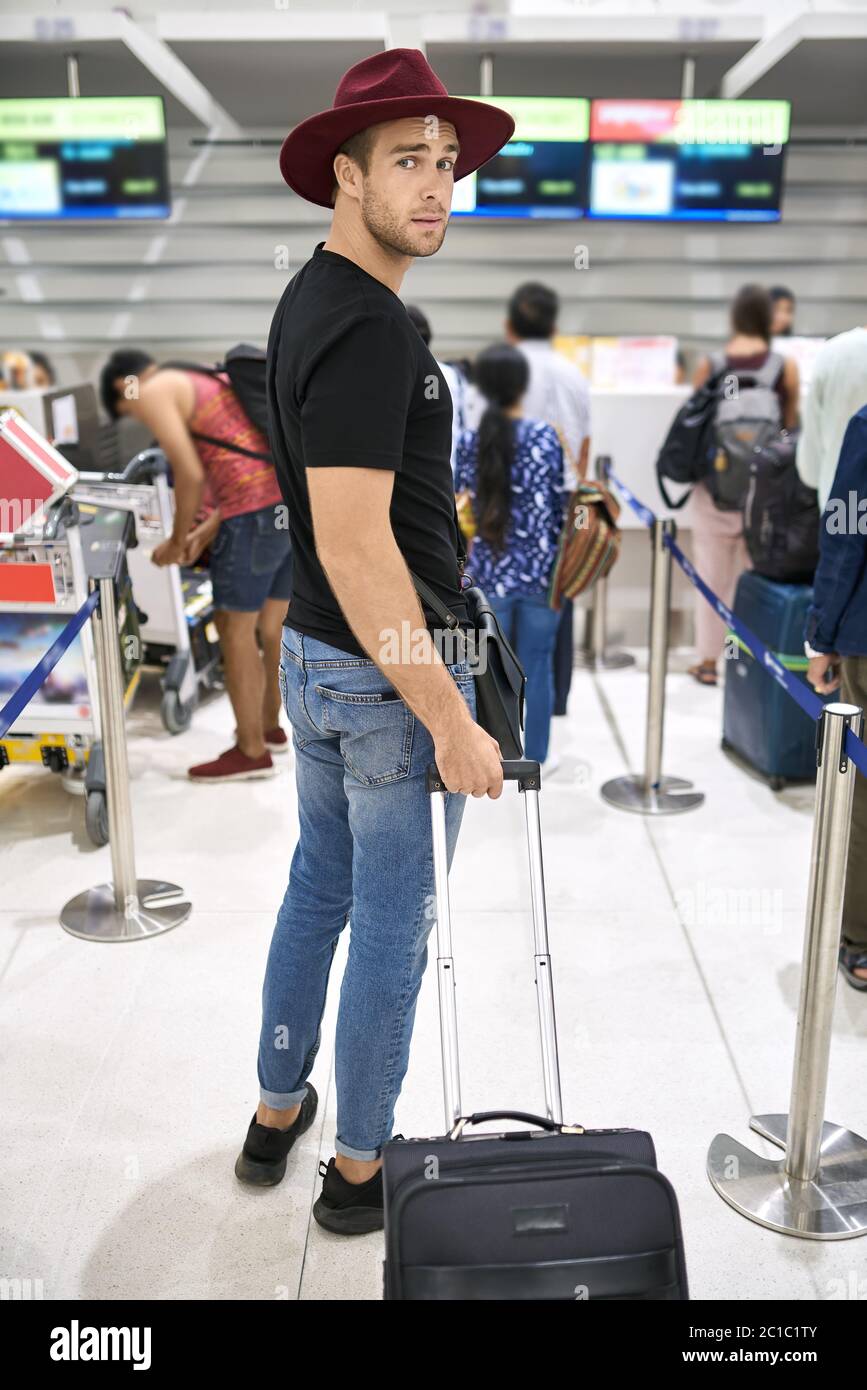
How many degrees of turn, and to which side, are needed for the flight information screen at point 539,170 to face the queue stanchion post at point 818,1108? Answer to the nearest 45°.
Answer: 0° — it already faces it

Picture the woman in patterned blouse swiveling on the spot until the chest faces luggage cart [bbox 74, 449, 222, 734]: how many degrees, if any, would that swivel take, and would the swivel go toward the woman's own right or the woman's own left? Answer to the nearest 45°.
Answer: approximately 45° to the woman's own left

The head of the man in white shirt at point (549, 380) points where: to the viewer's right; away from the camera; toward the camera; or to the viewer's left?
away from the camera

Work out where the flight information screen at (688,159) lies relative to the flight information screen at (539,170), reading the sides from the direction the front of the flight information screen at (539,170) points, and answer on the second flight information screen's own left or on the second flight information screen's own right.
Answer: on the second flight information screen's own left

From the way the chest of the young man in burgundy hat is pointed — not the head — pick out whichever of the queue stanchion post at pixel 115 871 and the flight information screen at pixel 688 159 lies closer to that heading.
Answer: the flight information screen

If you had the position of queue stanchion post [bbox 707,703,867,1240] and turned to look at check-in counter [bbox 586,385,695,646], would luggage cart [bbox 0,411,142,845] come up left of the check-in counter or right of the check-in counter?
left

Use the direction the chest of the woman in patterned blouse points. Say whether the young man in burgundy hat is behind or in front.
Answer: behind

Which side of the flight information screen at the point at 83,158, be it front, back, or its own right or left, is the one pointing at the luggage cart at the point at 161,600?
front

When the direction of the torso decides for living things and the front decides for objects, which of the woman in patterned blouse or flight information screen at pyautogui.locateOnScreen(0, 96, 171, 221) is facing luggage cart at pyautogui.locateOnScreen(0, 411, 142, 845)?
the flight information screen

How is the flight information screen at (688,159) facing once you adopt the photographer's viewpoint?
facing the viewer

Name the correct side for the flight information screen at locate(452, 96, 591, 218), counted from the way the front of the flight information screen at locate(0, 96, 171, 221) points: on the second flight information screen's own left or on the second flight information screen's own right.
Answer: on the second flight information screen's own left

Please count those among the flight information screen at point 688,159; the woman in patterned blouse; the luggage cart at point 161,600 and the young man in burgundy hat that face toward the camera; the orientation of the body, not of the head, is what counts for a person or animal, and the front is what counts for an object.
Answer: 1

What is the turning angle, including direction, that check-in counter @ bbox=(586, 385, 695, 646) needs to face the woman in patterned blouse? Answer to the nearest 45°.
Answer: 0° — it already faces them

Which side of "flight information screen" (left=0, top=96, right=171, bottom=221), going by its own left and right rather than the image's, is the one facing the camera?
front

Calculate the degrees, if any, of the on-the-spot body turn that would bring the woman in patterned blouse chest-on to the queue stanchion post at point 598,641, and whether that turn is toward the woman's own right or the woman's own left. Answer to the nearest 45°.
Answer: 0° — they already face it

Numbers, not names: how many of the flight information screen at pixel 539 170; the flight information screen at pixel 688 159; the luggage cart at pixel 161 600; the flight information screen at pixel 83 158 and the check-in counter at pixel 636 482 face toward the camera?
4

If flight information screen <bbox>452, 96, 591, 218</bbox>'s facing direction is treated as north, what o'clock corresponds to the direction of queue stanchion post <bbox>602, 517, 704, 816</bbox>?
The queue stanchion post is roughly at 12 o'clock from the flight information screen.

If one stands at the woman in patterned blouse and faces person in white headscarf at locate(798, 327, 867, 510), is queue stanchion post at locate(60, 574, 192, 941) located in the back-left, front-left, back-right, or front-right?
back-right
